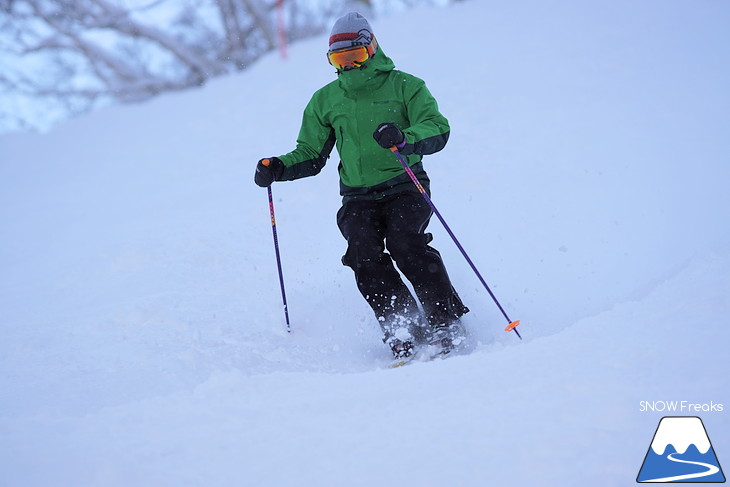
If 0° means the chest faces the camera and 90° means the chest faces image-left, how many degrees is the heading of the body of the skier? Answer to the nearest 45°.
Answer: approximately 0°
